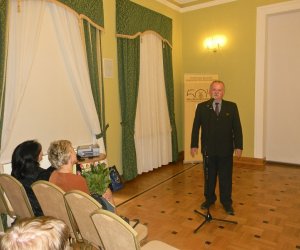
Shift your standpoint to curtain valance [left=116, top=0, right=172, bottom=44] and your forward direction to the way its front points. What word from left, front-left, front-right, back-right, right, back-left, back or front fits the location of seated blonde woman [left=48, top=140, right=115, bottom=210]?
front-right

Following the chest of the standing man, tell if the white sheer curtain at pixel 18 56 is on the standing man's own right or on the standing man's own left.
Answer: on the standing man's own right

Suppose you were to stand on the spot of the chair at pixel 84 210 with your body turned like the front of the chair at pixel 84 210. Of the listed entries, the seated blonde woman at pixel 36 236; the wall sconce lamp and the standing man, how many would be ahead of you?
2

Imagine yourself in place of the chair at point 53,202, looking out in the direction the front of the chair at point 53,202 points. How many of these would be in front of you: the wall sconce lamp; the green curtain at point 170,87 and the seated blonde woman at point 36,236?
2

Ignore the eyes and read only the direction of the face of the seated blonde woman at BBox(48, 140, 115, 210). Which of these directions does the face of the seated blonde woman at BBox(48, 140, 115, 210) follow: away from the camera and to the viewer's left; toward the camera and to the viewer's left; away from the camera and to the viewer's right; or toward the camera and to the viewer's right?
away from the camera and to the viewer's right

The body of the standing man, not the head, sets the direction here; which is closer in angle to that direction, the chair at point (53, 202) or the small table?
the chair

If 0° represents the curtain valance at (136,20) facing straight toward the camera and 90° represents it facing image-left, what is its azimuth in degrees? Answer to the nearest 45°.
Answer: approximately 315°
